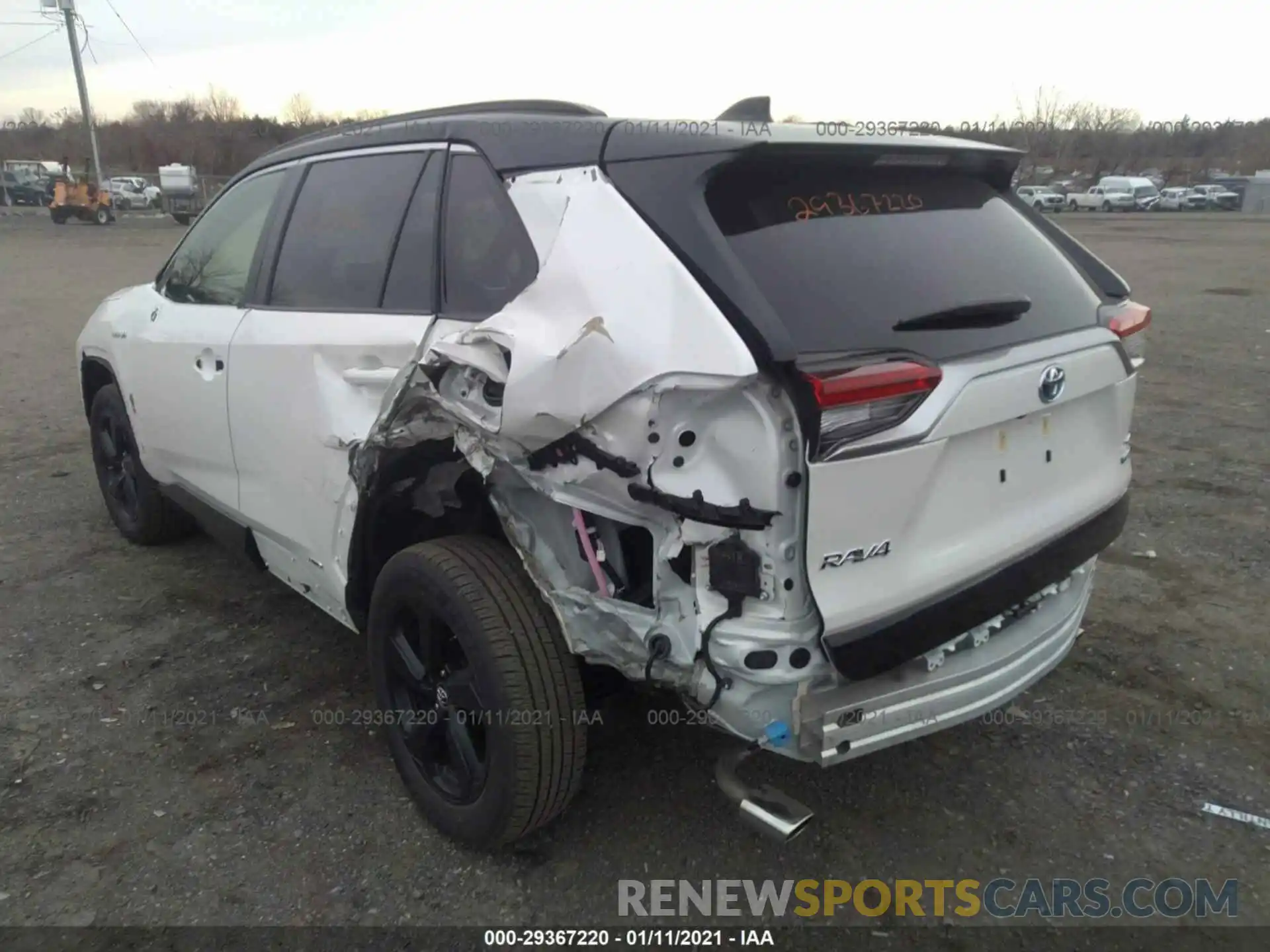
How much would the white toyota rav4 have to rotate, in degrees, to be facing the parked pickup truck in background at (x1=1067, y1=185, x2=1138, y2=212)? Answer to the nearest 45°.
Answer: approximately 90° to its right

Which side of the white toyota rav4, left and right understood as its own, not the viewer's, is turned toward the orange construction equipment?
front

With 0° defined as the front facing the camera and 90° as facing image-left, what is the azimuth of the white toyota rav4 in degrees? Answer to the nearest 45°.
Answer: approximately 135°

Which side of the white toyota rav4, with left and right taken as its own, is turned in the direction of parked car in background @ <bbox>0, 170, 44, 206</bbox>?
front

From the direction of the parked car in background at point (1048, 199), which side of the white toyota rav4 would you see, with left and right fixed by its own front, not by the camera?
right

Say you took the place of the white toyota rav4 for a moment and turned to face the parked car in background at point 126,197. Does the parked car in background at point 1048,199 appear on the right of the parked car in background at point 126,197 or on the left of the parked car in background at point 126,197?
right

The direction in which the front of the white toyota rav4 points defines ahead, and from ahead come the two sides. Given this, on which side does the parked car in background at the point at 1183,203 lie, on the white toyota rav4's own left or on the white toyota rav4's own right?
on the white toyota rav4's own right

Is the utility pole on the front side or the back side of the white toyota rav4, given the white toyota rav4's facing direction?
on the front side

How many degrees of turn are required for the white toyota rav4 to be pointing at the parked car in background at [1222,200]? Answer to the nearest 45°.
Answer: approximately 90° to its right
